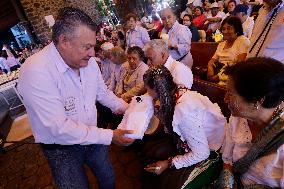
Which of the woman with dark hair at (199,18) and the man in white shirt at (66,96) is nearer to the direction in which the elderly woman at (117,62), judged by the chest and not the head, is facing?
the man in white shirt

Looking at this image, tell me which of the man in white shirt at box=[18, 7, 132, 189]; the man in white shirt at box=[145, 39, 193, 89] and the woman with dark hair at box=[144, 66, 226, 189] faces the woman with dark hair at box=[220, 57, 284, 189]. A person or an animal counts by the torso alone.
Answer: the man in white shirt at box=[18, 7, 132, 189]

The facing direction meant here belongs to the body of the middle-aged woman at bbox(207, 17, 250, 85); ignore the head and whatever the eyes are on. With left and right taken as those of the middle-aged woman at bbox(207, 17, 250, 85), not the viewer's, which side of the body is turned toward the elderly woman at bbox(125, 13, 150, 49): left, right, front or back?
right

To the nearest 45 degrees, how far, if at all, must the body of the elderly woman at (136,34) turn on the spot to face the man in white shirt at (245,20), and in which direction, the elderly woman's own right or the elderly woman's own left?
approximately 135° to the elderly woman's own left

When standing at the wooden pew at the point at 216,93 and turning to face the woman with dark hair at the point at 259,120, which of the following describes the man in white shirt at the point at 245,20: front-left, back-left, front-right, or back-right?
back-left

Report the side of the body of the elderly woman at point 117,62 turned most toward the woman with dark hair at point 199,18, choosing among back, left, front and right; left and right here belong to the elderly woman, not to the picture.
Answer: back

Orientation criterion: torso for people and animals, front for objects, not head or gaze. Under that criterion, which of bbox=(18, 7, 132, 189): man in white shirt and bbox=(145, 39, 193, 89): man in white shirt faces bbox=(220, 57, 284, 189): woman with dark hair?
bbox=(18, 7, 132, 189): man in white shirt

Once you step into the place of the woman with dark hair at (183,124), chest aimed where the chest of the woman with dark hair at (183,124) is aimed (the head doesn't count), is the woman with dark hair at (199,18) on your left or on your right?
on your right

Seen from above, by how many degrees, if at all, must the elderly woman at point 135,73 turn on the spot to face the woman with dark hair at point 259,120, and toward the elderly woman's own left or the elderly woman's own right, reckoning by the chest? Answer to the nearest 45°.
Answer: approximately 45° to the elderly woman's own left

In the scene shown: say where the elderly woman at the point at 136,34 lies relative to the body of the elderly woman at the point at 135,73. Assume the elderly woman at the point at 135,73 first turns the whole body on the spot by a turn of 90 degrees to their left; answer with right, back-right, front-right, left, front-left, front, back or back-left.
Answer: back-left
